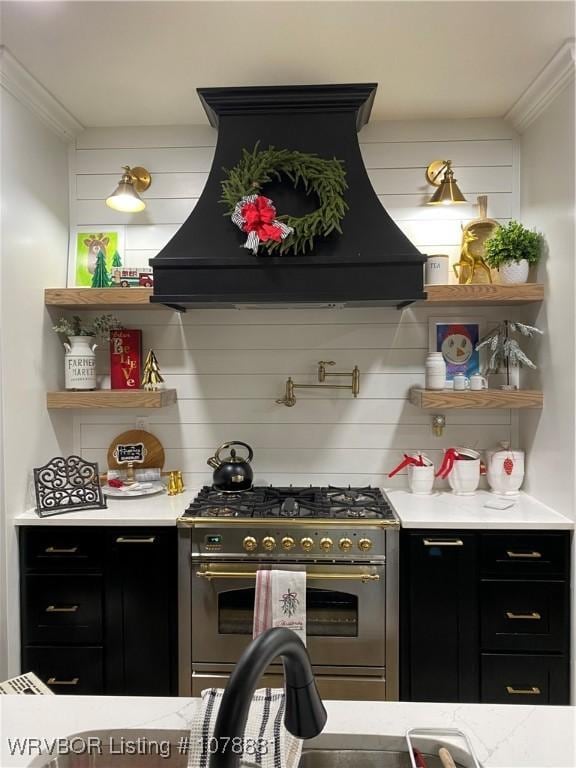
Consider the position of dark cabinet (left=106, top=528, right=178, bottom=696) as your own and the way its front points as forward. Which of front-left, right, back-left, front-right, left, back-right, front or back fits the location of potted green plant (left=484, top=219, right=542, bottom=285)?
left

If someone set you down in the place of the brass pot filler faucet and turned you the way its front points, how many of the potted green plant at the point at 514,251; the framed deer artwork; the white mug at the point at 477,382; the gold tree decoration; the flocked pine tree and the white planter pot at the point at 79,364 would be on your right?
3

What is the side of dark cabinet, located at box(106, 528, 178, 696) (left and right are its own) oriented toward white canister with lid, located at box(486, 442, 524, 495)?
left

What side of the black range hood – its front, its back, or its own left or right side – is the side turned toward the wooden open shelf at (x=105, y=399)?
right

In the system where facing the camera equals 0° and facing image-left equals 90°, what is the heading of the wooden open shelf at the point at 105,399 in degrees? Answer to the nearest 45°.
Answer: approximately 0°

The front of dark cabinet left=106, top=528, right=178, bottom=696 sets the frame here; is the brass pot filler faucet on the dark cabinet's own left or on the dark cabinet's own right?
on the dark cabinet's own left

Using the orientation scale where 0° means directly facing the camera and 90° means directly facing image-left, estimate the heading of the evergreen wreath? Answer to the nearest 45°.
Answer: approximately 0°
